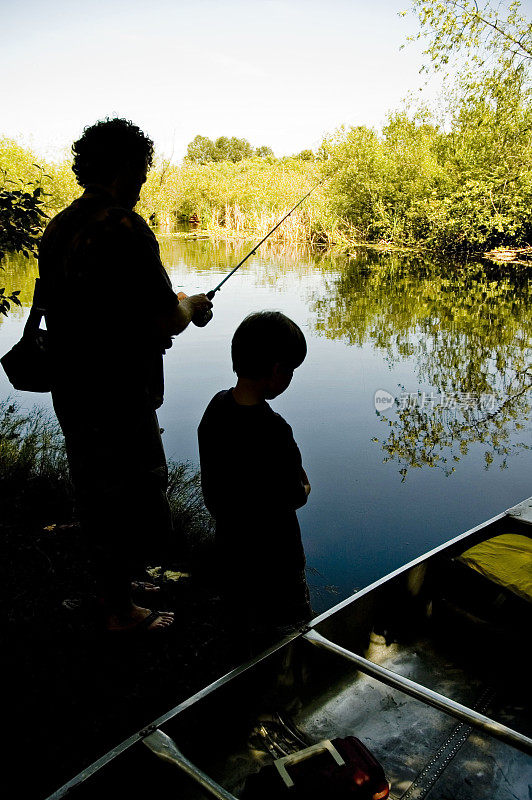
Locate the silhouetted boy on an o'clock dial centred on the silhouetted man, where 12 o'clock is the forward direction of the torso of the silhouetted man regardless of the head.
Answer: The silhouetted boy is roughly at 3 o'clock from the silhouetted man.

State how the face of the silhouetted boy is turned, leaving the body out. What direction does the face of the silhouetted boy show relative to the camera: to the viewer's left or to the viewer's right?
to the viewer's right

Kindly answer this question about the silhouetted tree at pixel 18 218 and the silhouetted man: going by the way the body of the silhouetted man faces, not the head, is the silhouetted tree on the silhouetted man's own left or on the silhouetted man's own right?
on the silhouetted man's own left

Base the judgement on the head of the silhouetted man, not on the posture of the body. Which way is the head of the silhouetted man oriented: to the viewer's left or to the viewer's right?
to the viewer's right

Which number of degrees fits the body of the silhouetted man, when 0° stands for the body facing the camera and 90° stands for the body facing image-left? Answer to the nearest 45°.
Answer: approximately 225°
